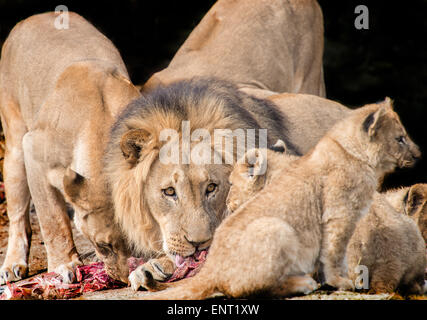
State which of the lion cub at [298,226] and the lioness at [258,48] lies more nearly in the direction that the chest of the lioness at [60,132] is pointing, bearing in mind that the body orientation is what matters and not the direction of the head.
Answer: the lion cub

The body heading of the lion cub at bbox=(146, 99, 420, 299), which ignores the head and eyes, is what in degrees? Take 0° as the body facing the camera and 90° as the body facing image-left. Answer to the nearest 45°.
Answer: approximately 270°

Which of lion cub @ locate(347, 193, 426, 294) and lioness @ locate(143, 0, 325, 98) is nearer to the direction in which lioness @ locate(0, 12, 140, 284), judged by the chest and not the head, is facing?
the lion cub

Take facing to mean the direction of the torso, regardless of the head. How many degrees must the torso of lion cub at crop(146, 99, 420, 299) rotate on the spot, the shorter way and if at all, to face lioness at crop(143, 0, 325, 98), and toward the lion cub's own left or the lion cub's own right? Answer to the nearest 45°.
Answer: approximately 90° to the lion cub's own left

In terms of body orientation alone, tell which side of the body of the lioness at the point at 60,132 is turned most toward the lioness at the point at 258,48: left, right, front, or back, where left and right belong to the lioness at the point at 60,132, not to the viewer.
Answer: left

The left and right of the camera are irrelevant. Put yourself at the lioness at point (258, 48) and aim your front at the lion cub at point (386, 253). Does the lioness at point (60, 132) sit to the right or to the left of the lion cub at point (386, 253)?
right

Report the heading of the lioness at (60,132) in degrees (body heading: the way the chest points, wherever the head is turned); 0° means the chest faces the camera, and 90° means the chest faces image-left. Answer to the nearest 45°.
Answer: approximately 315°
